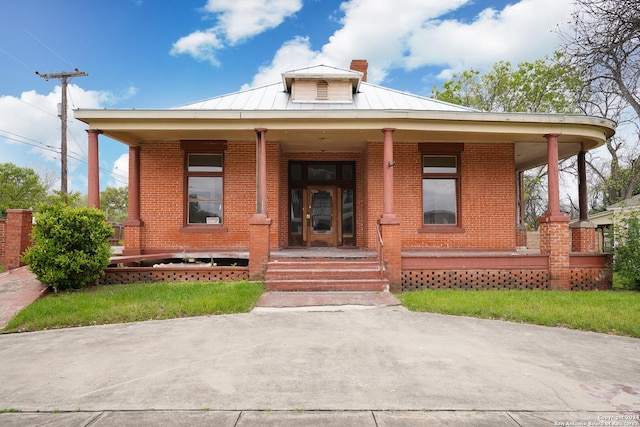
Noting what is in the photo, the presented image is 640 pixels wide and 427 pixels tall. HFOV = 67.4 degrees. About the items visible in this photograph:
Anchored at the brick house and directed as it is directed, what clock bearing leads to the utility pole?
The utility pole is roughly at 4 o'clock from the brick house.

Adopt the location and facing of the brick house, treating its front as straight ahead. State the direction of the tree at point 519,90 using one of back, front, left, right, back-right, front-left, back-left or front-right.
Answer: back-left

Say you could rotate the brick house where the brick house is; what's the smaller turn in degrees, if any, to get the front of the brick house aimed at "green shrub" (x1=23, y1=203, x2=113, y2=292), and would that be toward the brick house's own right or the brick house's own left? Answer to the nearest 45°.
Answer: approximately 45° to the brick house's own right

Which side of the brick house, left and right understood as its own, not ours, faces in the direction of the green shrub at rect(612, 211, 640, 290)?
left

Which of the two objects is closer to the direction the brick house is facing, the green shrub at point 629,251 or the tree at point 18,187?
the green shrub

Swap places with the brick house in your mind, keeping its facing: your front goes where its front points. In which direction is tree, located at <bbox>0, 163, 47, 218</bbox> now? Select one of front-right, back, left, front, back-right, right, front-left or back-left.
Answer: back-right

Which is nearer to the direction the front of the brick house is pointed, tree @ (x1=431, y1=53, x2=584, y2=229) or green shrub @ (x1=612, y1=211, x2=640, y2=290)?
the green shrub

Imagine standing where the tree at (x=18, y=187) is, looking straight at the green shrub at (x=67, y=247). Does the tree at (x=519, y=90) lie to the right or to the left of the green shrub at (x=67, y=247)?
left

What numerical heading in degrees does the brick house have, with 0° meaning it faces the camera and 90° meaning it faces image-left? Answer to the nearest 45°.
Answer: approximately 0°
